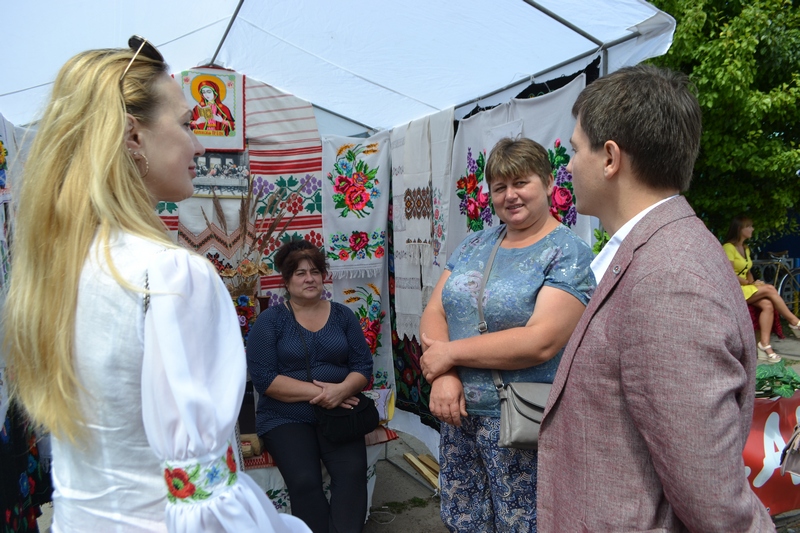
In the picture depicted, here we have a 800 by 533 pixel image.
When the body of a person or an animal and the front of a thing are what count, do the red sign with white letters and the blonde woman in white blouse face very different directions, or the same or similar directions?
very different directions

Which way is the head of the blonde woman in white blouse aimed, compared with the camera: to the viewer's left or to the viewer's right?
to the viewer's right

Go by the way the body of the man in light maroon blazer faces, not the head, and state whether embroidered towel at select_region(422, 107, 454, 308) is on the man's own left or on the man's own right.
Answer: on the man's own right

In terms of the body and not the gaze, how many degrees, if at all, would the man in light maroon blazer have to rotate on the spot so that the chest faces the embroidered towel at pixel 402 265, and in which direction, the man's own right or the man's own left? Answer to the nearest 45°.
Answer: approximately 45° to the man's own right

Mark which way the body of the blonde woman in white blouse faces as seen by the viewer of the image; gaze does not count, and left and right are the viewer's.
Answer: facing away from the viewer and to the right of the viewer

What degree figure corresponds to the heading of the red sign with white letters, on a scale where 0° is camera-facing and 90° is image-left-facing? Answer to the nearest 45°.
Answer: approximately 0°

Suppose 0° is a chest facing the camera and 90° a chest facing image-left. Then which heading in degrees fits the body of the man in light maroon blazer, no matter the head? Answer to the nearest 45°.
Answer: approximately 90°

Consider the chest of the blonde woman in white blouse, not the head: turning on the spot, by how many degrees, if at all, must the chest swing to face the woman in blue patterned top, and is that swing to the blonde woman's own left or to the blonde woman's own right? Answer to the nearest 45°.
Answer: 0° — they already face them

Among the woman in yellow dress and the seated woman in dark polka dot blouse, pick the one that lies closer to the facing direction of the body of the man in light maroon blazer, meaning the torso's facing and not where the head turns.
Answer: the seated woman in dark polka dot blouse

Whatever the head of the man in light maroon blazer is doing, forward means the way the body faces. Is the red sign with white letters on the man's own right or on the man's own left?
on the man's own right

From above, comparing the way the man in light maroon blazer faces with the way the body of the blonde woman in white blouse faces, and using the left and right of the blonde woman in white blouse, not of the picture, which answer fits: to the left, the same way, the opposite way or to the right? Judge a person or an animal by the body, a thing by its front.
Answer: to the left

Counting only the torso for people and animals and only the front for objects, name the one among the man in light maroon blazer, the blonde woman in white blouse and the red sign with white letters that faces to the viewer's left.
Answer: the man in light maroon blazer

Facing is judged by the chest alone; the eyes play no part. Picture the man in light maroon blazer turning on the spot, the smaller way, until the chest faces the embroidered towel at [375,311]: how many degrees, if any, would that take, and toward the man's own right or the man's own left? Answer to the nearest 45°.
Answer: approximately 45° to the man's own right
